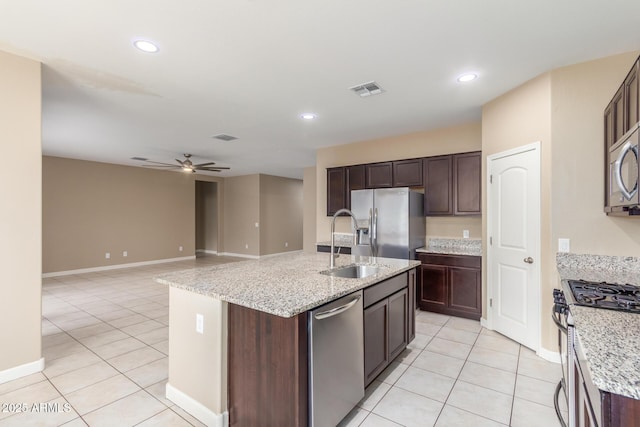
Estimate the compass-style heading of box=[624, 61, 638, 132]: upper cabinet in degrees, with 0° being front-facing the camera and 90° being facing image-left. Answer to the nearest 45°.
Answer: approximately 90°

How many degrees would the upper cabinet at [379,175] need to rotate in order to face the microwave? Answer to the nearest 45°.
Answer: approximately 45° to its left

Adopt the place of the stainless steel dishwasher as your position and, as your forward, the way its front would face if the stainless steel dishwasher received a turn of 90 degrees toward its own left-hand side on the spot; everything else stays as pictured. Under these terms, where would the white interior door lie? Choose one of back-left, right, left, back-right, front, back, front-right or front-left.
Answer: front

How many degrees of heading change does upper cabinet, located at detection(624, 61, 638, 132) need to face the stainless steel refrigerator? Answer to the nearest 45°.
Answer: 0° — it already faces it

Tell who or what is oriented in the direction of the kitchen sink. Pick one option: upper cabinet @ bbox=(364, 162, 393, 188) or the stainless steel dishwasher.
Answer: the upper cabinet

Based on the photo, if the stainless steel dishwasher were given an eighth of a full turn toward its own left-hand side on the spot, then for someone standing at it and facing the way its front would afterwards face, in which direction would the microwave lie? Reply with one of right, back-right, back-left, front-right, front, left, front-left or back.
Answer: front

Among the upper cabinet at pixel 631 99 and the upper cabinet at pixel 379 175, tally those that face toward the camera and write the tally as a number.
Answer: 1

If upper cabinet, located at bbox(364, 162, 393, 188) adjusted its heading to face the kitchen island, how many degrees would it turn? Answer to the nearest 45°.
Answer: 0° — it already faces it

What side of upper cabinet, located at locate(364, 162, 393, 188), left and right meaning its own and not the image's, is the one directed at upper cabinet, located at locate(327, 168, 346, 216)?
right
